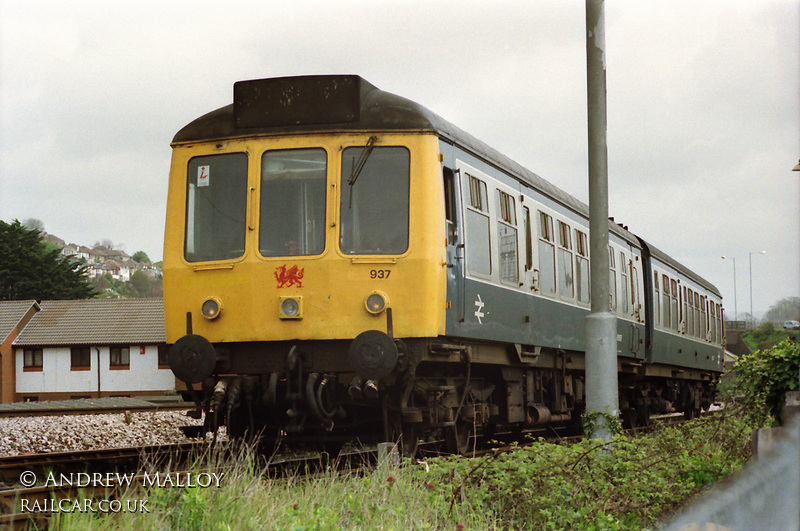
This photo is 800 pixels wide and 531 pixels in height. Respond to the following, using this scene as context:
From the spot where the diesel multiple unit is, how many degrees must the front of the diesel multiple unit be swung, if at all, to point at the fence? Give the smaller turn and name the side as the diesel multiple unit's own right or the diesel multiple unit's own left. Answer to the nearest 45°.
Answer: approximately 45° to the diesel multiple unit's own left

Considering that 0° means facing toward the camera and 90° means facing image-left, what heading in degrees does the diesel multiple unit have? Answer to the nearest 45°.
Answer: approximately 45°

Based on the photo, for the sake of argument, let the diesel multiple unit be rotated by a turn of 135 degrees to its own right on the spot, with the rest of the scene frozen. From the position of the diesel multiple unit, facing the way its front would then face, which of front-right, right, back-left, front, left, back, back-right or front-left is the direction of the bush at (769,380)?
right
